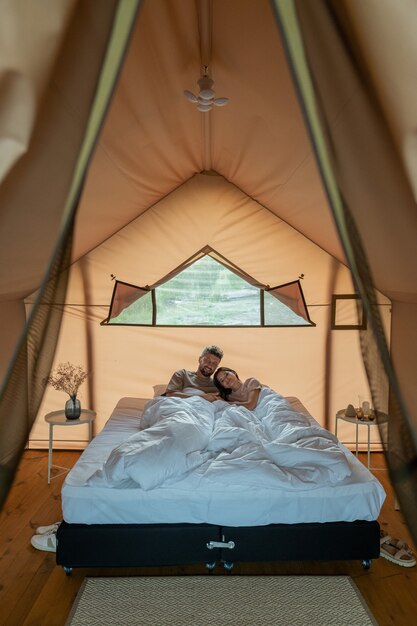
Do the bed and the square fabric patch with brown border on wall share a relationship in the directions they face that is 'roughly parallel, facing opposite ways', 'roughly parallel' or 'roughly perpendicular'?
roughly parallel

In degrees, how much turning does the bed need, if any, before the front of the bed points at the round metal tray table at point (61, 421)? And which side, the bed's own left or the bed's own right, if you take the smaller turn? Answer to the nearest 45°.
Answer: approximately 135° to the bed's own right

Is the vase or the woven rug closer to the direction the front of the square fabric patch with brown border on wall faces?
the woven rug

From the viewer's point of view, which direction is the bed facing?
toward the camera

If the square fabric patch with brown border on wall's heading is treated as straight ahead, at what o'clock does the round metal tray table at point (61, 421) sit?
The round metal tray table is roughly at 2 o'clock from the square fabric patch with brown border on wall.

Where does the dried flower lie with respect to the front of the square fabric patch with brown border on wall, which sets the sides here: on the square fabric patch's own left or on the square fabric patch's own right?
on the square fabric patch's own right

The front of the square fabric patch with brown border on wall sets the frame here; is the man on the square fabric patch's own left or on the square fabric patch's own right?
on the square fabric patch's own right

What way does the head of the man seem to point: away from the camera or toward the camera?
toward the camera

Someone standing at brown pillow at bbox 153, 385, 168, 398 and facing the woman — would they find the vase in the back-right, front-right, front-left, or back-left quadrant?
back-right

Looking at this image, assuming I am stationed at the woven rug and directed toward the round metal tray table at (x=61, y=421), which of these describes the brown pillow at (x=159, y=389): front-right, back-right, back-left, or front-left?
front-right

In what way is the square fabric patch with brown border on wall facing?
toward the camera

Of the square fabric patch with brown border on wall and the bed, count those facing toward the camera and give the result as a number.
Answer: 2
